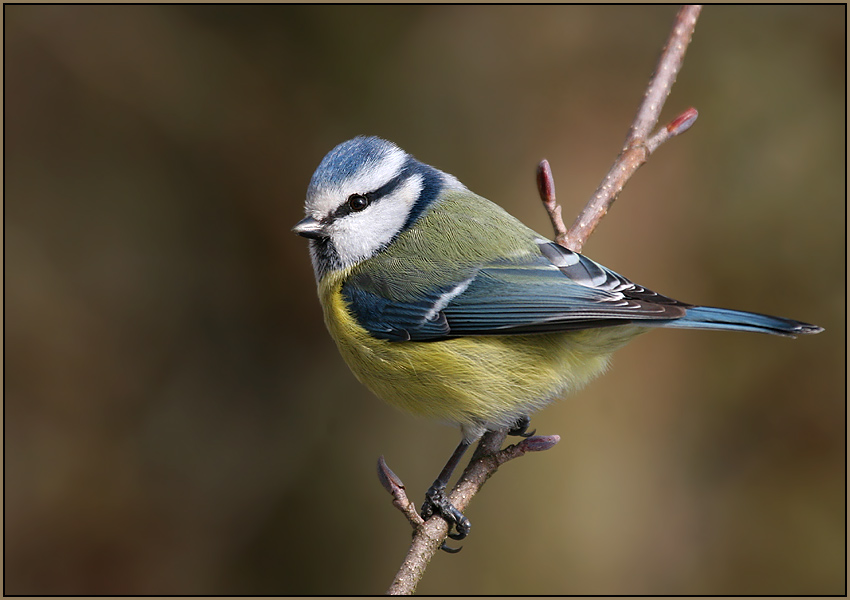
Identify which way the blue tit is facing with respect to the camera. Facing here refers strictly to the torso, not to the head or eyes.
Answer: to the viewer's left
